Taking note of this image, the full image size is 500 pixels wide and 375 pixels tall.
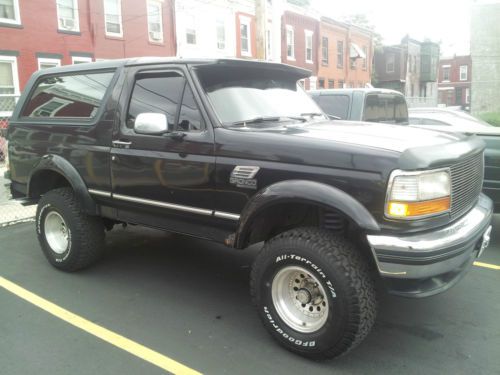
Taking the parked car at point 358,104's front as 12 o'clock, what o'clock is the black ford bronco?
The black ford bronco is roughly at 8 o'clock from the parked car.

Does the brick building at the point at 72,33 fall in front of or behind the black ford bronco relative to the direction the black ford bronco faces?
behind

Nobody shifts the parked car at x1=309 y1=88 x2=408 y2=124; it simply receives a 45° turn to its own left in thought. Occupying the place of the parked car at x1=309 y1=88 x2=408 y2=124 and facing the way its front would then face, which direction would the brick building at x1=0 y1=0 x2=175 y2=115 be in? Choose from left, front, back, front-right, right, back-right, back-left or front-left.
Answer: front-right

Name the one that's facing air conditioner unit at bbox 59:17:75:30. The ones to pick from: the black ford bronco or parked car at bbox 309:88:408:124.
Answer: the parked car

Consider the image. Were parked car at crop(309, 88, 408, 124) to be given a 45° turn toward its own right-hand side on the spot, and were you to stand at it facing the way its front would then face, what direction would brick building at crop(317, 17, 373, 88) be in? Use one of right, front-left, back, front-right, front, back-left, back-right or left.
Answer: front

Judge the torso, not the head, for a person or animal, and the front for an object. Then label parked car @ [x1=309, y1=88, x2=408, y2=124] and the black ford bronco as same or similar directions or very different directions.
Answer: very different directions

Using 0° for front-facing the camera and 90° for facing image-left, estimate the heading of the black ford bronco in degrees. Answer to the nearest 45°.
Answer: approximately 315°

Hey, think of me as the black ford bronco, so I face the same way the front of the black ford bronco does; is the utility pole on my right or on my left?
on my left

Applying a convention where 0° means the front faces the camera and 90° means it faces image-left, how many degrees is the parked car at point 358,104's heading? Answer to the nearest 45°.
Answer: approximately 135°

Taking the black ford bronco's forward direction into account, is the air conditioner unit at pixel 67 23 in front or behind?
behind

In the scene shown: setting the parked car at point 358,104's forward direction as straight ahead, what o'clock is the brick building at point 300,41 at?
The brick building is roughly at 1 o'clock from the parked car.
